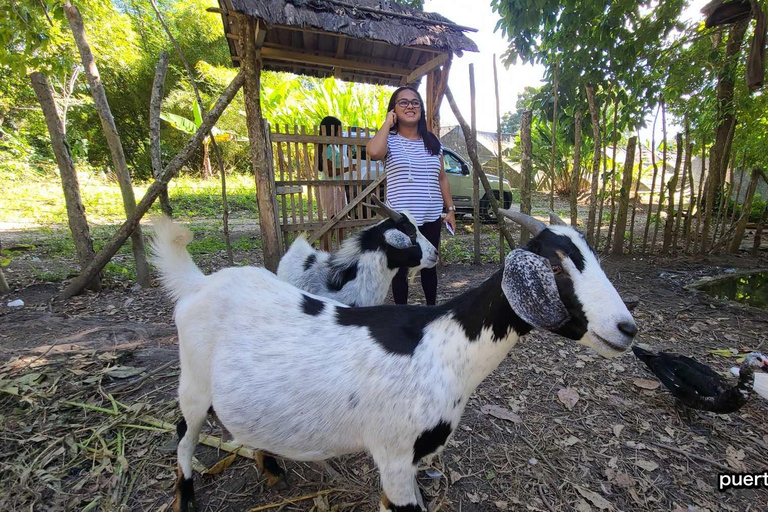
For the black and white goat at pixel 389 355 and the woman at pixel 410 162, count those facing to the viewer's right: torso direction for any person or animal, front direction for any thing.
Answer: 1

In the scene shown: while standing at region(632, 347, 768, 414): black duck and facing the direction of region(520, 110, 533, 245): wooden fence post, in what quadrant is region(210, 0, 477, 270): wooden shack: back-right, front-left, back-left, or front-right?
front-left

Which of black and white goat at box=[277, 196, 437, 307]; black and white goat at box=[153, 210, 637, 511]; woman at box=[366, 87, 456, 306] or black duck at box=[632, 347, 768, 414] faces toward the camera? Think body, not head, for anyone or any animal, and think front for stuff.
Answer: the woman

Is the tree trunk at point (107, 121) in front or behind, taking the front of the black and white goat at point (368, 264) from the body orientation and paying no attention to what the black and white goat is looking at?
behind

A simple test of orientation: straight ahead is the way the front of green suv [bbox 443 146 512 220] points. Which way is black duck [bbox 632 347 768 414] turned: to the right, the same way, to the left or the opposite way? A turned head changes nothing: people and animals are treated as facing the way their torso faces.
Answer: the same way

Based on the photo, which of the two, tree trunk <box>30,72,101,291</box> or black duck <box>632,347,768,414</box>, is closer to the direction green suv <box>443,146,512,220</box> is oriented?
the black duck

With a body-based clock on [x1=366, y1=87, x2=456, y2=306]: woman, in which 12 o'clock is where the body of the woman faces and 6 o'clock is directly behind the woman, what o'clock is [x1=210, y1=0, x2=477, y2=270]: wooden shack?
The wooden shack is roughly at 5 o'clock from the woman.

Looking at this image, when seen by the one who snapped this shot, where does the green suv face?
facing the viewer and to the right of the viewer

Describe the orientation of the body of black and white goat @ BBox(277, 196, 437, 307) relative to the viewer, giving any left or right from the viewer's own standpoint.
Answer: facing to the right of the viewer

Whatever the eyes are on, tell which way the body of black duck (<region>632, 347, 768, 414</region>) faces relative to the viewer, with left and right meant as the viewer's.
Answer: facing to the right of the viewer

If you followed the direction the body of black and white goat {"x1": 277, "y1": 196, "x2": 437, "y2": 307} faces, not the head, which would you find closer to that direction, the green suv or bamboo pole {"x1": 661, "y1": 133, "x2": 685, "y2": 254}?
the bamboo pole

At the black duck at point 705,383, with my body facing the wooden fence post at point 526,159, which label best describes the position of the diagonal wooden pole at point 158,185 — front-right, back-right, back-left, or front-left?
front-left

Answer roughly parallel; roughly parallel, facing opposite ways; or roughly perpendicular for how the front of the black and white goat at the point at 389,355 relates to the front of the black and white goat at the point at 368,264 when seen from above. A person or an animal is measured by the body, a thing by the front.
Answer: roughly parallel

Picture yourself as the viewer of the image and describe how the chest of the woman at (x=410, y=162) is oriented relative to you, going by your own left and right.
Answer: facing the viewer

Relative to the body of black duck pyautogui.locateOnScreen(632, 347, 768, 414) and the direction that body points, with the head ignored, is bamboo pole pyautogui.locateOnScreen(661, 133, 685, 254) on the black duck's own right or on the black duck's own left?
on the black duck's own left

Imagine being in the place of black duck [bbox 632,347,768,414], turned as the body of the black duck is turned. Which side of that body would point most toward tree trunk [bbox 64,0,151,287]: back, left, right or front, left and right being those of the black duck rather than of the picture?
back

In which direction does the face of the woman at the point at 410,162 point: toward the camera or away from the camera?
toward the camera

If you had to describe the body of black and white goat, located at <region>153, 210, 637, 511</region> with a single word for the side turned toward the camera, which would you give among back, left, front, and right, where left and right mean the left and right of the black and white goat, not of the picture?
right
